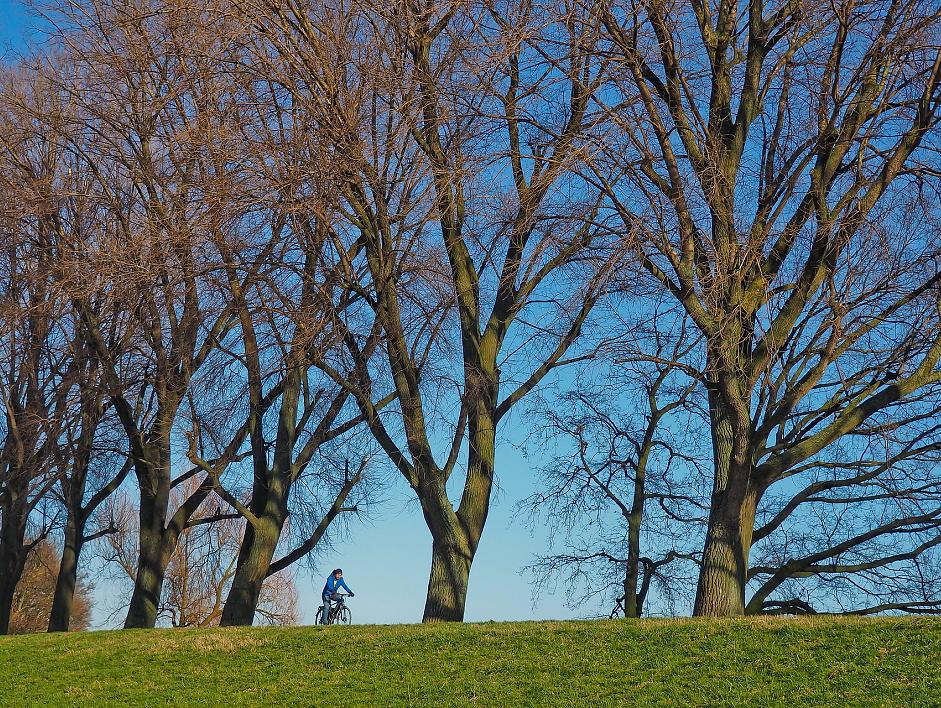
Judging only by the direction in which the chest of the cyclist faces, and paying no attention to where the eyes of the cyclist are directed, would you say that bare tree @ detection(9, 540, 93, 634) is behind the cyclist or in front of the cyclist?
behind

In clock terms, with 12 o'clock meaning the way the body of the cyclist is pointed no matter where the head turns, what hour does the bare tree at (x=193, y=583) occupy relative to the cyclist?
The bare tree is roughly at 7 o'clock from the cyclist.

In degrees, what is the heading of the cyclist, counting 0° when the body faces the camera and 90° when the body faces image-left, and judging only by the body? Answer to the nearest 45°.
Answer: approximately 315°
